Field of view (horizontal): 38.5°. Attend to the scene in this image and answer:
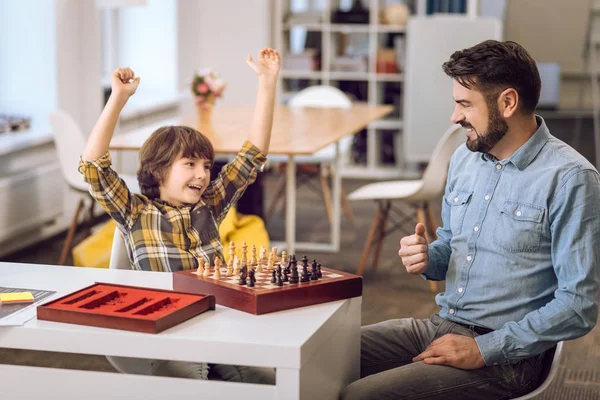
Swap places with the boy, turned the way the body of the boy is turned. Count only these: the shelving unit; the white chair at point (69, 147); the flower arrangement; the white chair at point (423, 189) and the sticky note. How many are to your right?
1

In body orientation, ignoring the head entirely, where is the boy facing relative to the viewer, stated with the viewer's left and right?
facing the viewer and to the right of the viewer

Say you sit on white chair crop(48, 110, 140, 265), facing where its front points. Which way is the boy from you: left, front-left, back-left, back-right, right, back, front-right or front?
right

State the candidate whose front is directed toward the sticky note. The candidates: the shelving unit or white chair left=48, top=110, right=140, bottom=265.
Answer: the shelving unit

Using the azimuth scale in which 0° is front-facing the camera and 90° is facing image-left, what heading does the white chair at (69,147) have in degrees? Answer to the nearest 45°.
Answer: approximately 270°

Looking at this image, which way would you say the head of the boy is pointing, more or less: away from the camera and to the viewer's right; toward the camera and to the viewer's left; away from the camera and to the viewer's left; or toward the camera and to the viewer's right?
toward the camera and to the viewer's right

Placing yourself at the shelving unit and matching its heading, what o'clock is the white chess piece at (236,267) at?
The white chess piece is roughly at 12 o'clock from the shelving unit.

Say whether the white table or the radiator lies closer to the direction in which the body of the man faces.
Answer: the white table

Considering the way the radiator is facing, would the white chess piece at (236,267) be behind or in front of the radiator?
in front

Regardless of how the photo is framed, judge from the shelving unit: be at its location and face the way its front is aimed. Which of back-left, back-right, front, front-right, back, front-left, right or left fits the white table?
front

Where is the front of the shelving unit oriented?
toward the camera

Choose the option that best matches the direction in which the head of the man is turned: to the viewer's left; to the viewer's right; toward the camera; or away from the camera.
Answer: to the viewer's left

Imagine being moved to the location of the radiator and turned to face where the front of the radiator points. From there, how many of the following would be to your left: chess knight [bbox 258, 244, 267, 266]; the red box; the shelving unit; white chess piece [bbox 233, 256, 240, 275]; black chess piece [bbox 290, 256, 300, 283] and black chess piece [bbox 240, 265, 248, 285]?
1

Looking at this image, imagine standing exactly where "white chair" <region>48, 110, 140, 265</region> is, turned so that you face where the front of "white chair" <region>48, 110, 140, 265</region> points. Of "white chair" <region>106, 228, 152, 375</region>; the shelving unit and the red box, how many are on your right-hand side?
2

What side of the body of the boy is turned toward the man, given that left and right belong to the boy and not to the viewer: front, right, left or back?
front

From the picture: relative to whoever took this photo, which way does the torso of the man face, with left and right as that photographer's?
facing the viewer and to the left of the viewer

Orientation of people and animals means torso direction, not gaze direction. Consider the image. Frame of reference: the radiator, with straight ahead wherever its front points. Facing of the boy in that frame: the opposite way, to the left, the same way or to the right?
the same way
